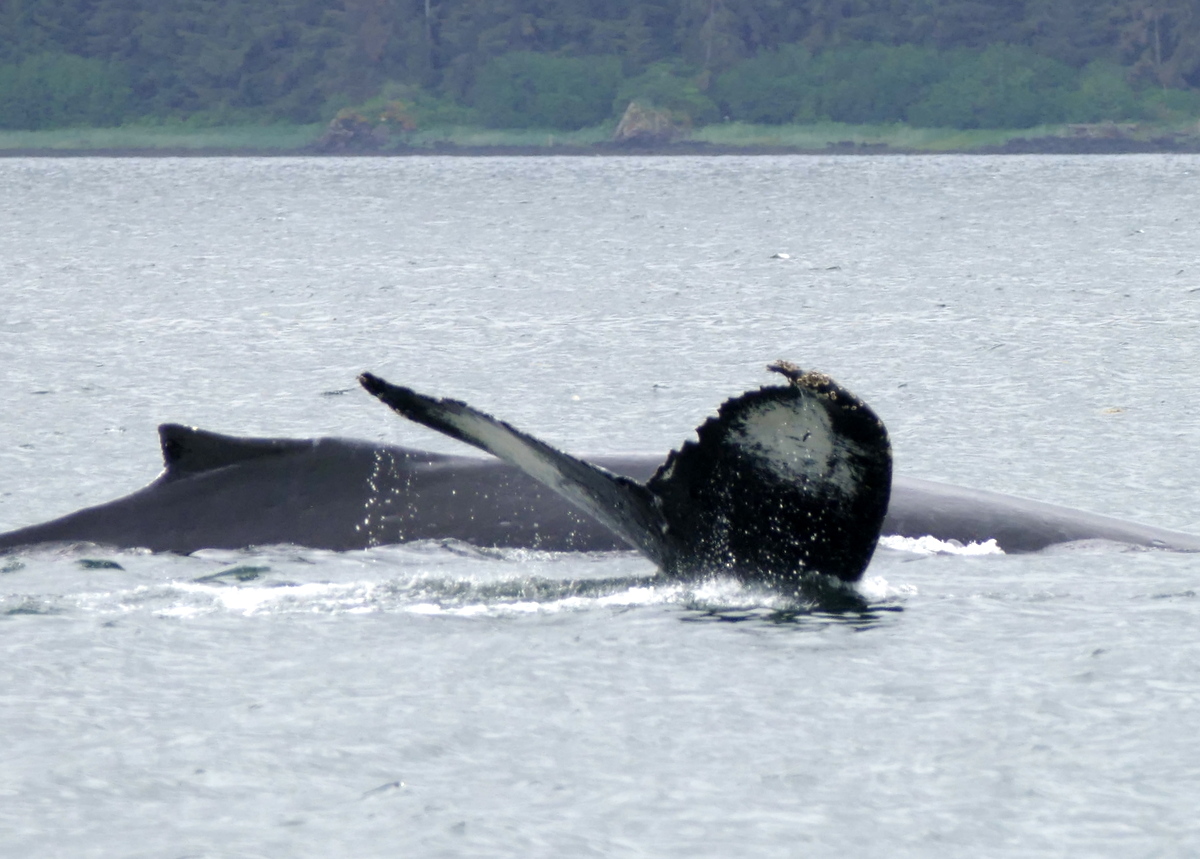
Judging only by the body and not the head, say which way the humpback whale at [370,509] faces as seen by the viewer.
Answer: to the viewer's right
